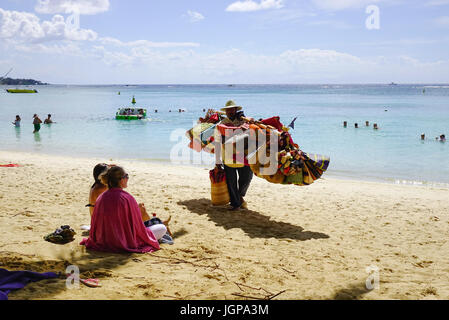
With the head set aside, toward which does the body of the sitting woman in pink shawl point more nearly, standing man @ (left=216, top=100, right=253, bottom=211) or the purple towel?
the standing man

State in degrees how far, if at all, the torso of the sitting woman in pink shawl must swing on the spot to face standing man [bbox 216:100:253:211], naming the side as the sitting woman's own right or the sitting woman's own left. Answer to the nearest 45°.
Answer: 0° — they already face them

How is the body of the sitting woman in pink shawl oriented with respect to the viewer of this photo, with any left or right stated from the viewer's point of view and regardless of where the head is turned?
facing away from the viewer and to the right of the viewer

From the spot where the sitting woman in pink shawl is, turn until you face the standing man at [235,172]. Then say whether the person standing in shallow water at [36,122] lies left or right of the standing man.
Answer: left

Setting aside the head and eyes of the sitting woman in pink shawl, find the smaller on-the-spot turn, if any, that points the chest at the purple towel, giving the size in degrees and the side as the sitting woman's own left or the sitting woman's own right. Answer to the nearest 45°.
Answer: approximately 180°

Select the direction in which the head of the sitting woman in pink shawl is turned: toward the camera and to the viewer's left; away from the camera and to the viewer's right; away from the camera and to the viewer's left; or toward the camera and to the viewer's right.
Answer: away from the camera and to the viewer's right
